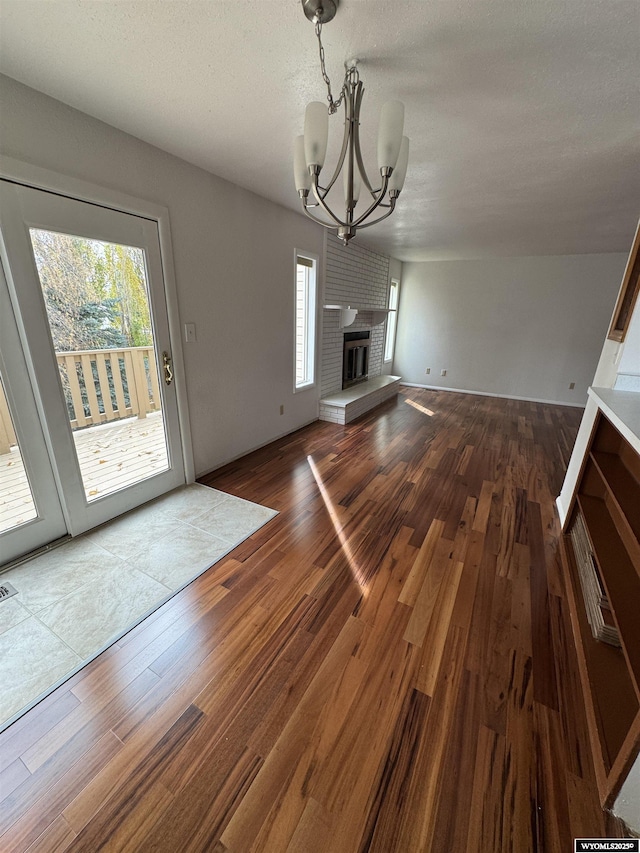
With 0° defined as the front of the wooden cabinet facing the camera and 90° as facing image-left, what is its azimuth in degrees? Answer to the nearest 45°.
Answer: approximately 90°

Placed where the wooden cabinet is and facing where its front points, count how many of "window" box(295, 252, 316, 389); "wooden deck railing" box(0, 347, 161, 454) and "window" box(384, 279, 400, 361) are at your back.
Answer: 0

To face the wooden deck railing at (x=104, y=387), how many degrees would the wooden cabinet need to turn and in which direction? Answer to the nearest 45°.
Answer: approximately 45° to its left

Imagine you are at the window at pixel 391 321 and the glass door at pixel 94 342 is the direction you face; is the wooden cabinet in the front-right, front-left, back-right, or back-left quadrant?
front-left

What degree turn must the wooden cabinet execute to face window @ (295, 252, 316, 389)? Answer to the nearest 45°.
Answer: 0° — it already faces it

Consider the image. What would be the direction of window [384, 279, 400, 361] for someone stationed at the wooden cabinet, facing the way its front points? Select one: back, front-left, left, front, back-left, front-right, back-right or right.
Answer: front-right

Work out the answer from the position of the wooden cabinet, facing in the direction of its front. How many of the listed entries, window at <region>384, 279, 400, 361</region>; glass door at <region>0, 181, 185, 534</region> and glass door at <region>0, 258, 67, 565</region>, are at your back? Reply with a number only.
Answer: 0

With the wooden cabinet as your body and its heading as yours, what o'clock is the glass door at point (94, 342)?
The glass door is roughly at 11 o'clock from the wooden cabinet.

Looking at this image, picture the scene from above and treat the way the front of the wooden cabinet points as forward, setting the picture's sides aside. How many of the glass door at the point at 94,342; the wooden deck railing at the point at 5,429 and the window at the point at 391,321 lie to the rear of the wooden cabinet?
0

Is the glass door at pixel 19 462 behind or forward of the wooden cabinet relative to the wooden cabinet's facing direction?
forward
